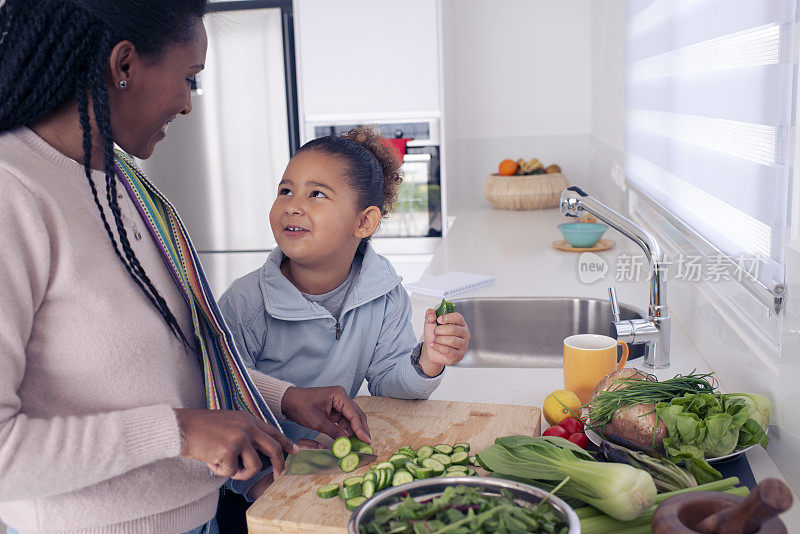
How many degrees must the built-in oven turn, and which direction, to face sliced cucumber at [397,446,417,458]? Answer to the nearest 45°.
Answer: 0° — it already faces it

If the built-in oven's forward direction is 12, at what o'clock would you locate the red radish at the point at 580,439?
The red radish is roughly at 12 o'clock from the built-in oven.

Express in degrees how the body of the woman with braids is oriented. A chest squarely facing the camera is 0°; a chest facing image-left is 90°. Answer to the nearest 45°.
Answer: approximately 315°

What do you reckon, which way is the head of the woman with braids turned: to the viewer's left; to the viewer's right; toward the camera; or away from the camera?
to the viewer's right

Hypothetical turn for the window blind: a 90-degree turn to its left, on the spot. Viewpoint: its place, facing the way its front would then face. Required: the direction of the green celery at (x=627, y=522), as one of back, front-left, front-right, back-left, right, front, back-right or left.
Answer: front-right

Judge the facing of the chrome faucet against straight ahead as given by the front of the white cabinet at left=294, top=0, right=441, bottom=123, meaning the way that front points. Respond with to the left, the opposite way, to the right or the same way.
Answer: to the right

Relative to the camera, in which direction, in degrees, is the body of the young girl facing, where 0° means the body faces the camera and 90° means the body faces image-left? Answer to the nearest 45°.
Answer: approximately 0°

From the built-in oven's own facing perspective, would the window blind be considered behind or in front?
in front

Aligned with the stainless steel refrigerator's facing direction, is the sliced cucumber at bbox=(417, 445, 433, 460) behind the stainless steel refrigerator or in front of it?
in front
